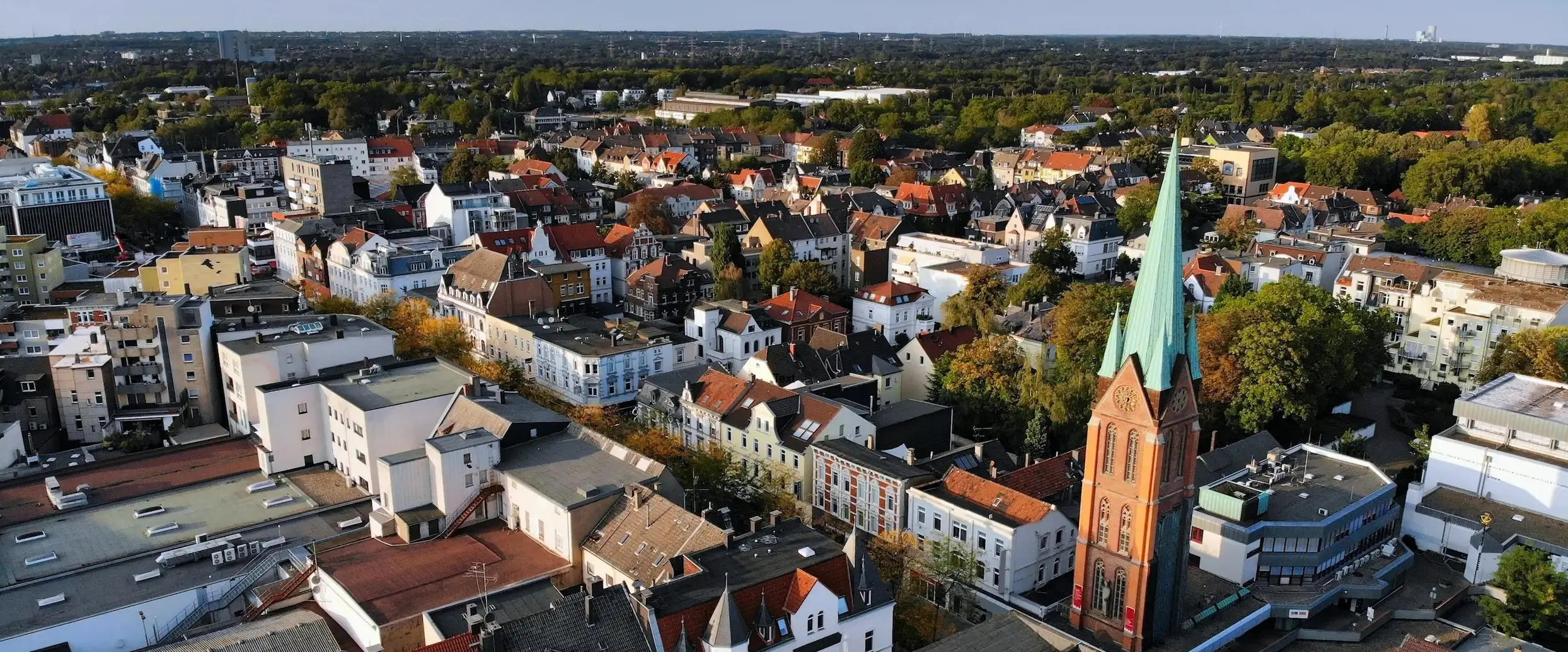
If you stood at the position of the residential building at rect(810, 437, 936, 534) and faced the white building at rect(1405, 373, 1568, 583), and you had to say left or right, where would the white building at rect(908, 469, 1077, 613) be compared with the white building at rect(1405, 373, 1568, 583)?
right

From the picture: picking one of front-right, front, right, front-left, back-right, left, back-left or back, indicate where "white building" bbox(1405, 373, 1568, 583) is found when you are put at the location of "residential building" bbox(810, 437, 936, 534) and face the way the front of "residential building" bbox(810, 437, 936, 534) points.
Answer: back-left

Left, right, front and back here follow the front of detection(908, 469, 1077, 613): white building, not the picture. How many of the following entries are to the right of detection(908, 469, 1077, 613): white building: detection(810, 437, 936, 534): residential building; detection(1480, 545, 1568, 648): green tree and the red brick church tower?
1

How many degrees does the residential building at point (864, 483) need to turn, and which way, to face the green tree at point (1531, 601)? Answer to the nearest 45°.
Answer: approximately 135° to its left

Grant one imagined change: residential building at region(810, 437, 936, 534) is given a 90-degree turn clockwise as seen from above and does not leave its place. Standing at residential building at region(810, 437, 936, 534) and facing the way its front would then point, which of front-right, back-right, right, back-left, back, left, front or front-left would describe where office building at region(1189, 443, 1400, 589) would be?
back-right

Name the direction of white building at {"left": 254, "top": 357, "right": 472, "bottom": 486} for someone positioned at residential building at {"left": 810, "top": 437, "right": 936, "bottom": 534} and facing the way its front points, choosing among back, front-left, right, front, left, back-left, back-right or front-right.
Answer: front-right

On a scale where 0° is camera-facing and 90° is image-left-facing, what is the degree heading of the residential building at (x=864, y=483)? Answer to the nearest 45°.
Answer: approximately 45°

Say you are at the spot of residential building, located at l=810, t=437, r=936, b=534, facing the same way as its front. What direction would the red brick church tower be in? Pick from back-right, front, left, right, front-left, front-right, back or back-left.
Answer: left

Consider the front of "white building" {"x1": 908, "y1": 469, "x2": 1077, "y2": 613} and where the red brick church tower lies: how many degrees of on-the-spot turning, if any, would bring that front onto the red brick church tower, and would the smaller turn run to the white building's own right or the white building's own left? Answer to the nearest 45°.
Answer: approximately 90° to the white building's own left

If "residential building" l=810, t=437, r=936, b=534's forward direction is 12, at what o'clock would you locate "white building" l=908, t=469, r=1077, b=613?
The white building is roughly at 9 o'clock from the residential building.
